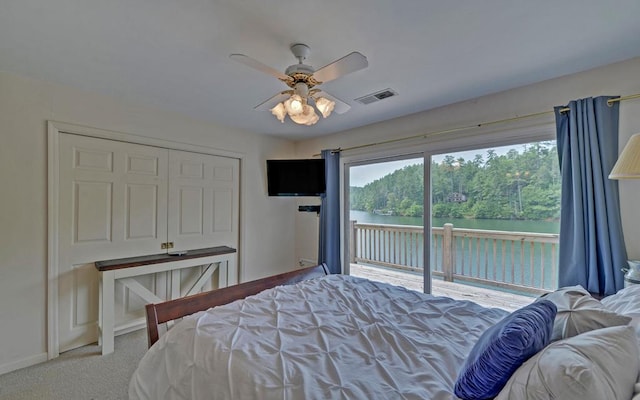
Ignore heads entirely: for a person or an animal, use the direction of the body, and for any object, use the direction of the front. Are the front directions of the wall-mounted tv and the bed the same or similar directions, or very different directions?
very different directions

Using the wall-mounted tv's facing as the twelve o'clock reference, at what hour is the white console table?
The white console table is roughly at 2 o'clock from the wall-mounted tv.

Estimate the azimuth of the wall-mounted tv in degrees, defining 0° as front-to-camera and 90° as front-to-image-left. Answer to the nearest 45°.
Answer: approximately 0°

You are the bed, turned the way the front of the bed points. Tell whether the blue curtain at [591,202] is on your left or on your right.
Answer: on your right

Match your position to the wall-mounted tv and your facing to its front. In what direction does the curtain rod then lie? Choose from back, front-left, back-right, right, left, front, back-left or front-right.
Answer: front-left

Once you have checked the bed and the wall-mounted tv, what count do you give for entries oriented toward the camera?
1

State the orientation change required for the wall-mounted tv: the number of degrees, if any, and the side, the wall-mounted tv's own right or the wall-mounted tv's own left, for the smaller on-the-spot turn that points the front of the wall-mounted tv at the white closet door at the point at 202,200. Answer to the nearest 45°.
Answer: approximately 90° to the wall-mounted tv's own right

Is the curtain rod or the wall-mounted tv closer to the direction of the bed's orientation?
the wall-mounted tv

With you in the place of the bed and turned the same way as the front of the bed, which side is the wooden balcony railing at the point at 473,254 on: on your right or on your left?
on your right

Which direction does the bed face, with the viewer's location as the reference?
facing away from the viewer and to the left of the viewer

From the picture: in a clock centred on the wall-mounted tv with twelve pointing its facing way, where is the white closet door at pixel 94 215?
The white closet door is roughly at 2 o'clock from the wall-mounted tv.
